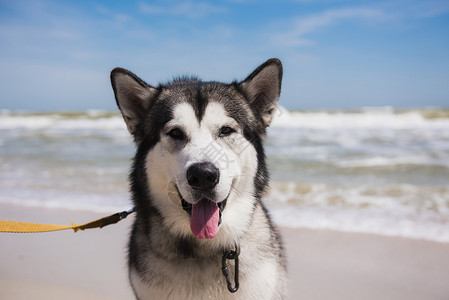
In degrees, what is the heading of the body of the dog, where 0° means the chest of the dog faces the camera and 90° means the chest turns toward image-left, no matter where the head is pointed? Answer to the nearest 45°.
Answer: approximately 0°
